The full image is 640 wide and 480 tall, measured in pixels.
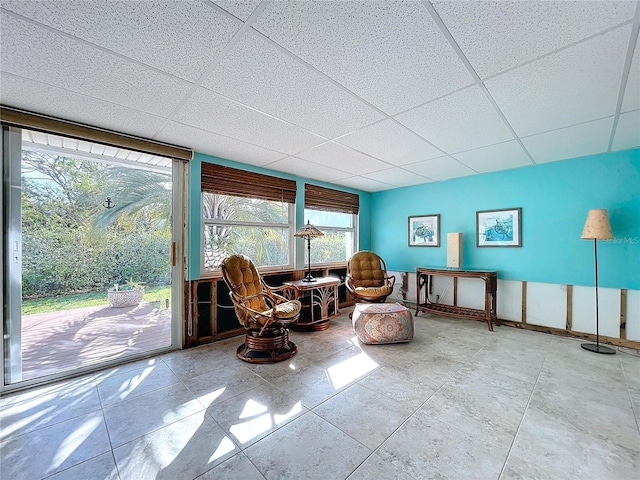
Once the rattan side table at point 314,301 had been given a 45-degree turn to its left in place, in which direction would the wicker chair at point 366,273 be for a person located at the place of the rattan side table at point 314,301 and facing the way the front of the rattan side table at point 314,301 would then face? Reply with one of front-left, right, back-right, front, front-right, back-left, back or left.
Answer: front-left

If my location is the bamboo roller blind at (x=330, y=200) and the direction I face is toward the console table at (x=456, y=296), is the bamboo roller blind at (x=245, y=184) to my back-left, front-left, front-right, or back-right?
back-right

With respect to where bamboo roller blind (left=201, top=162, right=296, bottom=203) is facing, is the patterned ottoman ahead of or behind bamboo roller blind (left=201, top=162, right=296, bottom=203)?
ahead

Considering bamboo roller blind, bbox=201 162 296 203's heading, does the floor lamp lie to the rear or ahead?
ahead

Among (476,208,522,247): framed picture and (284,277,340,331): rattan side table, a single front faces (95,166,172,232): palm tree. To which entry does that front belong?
the framed picture

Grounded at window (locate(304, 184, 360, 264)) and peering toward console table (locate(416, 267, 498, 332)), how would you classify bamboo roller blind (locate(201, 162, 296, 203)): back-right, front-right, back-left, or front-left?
back-right

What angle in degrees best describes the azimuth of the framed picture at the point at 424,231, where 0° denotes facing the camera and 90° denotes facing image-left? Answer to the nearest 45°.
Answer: approximately 45°

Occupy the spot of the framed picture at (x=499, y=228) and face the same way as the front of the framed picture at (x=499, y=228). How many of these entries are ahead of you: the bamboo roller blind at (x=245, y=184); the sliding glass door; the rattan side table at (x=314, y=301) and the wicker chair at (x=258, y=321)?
4

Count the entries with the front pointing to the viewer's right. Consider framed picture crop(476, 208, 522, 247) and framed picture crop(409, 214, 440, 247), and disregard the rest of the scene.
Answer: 0

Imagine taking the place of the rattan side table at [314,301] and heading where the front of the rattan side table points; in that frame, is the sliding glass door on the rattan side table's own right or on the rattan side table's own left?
on the rattan side table's own right

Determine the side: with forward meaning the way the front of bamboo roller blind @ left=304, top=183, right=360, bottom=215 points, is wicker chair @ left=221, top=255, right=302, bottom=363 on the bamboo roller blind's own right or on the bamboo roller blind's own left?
on the bamboo roller blind's own right

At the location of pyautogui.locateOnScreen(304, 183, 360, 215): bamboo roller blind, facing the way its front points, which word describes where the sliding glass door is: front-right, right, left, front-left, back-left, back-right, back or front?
right

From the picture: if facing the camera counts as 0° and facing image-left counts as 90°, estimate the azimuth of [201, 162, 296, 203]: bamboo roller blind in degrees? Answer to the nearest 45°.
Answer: approximately 315°

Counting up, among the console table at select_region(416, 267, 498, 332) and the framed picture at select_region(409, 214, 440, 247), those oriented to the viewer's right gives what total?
0

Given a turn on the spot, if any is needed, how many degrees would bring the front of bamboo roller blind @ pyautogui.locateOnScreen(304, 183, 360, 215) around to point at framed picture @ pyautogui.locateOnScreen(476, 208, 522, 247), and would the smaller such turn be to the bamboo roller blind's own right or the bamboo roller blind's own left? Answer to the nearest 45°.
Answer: approximately 45° to the bamboo roller blind's own left
